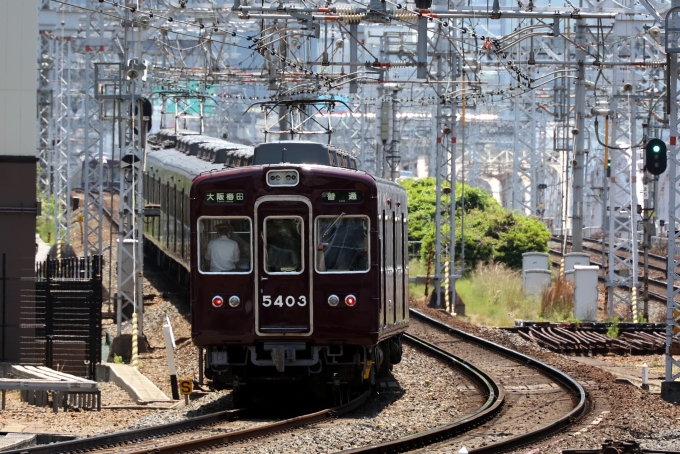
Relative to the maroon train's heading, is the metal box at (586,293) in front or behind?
behind

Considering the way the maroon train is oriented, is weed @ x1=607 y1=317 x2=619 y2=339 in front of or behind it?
behind

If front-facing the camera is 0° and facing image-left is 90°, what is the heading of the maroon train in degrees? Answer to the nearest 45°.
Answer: approximately 0°

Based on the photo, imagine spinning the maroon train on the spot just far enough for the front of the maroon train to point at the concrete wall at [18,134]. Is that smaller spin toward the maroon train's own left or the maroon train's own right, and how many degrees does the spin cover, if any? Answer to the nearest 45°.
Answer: approximately 135° to the maroon train's own right

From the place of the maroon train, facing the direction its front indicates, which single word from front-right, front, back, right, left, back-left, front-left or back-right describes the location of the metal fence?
back-right

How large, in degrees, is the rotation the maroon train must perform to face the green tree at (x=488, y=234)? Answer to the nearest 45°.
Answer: approximately 180°

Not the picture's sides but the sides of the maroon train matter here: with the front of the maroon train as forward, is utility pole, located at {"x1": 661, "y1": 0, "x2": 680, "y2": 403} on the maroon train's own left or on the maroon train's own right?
on the maroon train's own left
